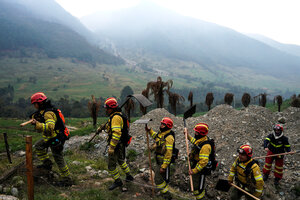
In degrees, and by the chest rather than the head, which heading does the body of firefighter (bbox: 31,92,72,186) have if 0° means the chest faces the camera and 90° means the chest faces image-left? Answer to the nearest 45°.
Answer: approximately 90°

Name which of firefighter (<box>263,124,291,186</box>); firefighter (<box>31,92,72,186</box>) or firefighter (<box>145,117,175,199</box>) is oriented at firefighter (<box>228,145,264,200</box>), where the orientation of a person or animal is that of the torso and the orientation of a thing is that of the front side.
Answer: firefighter (<box>263,124,291,186</box>)

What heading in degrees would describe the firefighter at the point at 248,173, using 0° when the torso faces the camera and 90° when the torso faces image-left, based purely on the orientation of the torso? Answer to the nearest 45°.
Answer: approximately 45°

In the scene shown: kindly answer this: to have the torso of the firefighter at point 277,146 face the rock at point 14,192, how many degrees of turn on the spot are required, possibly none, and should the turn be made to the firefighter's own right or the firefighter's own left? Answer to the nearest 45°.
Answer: approximately 45° to the firefighter's own right

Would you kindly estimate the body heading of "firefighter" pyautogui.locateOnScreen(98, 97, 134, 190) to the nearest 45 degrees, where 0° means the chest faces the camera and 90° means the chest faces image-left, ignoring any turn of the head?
approximately 90°

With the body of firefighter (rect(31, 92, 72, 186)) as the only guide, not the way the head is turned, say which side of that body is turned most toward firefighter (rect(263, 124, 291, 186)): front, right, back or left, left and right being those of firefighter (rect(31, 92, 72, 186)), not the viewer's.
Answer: back

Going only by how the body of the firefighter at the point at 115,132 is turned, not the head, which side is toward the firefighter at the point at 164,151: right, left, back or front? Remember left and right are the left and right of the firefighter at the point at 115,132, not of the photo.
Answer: back

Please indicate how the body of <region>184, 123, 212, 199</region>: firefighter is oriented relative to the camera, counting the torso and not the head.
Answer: to the viewer's left
